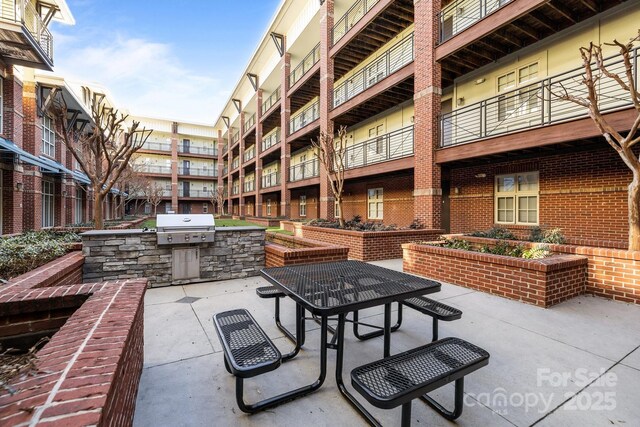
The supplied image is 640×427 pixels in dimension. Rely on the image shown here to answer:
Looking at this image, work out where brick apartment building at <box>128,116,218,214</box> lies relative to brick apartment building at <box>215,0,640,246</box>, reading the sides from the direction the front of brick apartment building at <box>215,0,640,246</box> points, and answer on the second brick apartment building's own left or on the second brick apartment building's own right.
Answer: on the second brick apartment building's own right

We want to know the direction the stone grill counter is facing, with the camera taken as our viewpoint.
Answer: facing the viewer

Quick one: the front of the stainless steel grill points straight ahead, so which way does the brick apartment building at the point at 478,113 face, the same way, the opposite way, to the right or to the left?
to the right

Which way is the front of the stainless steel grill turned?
toward the camera

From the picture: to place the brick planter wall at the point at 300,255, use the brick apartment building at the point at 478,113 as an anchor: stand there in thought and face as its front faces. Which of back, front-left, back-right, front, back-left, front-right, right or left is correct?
front

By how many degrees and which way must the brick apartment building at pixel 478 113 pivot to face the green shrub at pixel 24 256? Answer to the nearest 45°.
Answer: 0° — it already faces it

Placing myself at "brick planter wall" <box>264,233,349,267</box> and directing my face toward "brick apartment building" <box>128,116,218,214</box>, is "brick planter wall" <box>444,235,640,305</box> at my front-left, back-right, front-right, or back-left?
back-right

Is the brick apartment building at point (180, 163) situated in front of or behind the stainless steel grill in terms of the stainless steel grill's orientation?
behind

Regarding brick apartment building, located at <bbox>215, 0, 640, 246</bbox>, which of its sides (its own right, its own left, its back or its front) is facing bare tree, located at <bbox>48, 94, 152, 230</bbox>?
front

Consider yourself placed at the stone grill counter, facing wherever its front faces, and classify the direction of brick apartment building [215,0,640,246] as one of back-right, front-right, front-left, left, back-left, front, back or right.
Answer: left

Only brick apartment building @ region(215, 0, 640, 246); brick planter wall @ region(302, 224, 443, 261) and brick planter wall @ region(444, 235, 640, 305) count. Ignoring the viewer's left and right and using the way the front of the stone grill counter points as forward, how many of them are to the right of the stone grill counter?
0

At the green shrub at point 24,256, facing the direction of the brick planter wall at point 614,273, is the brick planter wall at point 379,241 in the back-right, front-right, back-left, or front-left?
front-left

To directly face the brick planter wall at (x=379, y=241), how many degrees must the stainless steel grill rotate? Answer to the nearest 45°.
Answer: approximately 90° to its left

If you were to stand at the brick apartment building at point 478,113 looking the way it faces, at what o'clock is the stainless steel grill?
The stainless steel grill is roughly at 12 o'clock from the brick apartment building.

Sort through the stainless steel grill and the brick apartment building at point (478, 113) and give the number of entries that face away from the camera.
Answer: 0

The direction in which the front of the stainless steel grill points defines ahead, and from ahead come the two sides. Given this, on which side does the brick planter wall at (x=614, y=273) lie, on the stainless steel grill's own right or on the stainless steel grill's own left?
on the stainless steel grill's own left

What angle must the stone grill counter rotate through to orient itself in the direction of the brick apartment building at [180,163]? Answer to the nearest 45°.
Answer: approximately 180°

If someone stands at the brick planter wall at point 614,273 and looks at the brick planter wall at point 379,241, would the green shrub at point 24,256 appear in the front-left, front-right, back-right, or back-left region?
front-left

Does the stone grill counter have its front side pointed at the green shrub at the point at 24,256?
no
